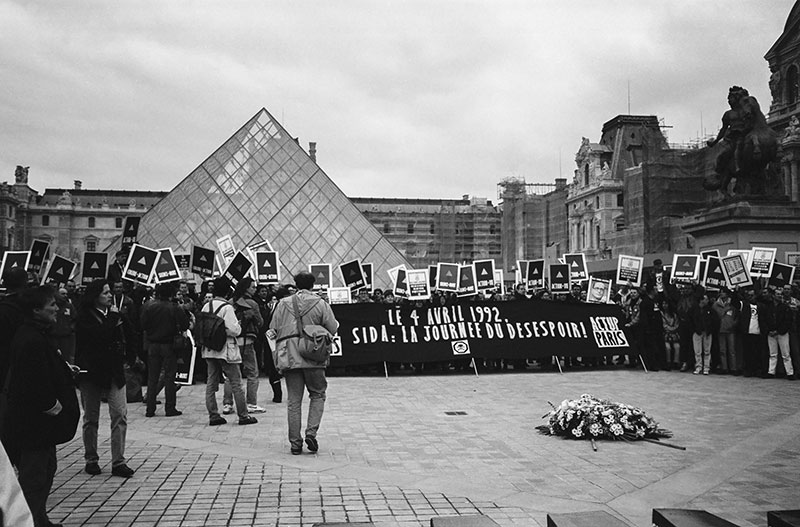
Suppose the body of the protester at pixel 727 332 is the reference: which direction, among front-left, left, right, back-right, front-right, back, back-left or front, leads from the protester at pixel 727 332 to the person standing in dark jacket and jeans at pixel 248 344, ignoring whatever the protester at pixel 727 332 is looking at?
front-right

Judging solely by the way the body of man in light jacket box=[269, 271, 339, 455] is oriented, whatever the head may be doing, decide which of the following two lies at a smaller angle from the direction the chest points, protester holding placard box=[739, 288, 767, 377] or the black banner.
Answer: the black banner

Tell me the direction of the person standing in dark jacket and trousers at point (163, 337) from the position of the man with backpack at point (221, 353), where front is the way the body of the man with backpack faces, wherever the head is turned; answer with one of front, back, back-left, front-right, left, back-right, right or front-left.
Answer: left

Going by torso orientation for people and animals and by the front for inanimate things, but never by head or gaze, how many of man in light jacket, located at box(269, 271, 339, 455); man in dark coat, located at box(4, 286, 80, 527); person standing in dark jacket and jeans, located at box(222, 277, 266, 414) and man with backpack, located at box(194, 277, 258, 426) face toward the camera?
0

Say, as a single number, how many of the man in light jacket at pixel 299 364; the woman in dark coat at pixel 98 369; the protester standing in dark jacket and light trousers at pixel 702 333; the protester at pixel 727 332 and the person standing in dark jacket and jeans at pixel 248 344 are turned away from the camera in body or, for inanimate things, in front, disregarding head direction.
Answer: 1

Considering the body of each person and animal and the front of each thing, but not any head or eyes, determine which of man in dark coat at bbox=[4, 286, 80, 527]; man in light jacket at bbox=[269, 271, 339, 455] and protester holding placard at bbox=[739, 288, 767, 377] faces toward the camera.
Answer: the protester holding placard

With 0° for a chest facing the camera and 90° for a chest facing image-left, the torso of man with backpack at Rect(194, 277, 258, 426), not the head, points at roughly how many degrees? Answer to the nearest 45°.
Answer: approximately 225°

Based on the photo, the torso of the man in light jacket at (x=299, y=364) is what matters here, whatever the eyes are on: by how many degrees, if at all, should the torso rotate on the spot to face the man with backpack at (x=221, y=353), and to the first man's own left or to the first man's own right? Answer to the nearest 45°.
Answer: approximately 45° to the first man's own left

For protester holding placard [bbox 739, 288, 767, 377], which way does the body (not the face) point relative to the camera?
toward the camera

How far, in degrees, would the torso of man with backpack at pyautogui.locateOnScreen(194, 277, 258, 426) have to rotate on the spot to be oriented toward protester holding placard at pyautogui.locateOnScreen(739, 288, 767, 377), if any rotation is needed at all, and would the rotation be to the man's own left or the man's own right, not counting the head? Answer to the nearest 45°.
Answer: approximately 45° to the man's own right

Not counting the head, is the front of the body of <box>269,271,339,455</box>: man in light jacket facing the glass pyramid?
yes

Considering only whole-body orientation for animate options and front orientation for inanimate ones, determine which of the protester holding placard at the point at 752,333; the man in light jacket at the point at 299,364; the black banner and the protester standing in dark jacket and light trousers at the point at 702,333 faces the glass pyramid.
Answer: the man in light jacket

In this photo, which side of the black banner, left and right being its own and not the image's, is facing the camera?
front

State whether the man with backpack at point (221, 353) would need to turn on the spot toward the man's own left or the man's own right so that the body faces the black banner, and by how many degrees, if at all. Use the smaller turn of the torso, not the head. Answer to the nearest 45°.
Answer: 0° — they already face it

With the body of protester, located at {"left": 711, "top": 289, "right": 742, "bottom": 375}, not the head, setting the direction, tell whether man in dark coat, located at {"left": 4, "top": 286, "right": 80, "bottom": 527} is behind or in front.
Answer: in front

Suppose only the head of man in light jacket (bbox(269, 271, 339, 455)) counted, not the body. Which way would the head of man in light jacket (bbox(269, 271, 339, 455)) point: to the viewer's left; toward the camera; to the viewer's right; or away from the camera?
away from the camera

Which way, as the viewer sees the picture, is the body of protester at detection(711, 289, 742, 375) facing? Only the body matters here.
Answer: toward the camera

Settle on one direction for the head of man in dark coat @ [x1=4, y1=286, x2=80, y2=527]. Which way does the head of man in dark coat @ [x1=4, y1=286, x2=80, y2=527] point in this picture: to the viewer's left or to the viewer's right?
to the viewer's right

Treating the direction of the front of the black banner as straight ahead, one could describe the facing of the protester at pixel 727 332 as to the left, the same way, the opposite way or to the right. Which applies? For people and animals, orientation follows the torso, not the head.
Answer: the same way
